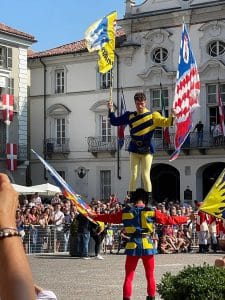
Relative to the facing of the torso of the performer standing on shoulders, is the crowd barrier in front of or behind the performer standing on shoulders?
behind

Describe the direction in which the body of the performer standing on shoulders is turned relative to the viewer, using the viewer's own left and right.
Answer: facing the viewer
